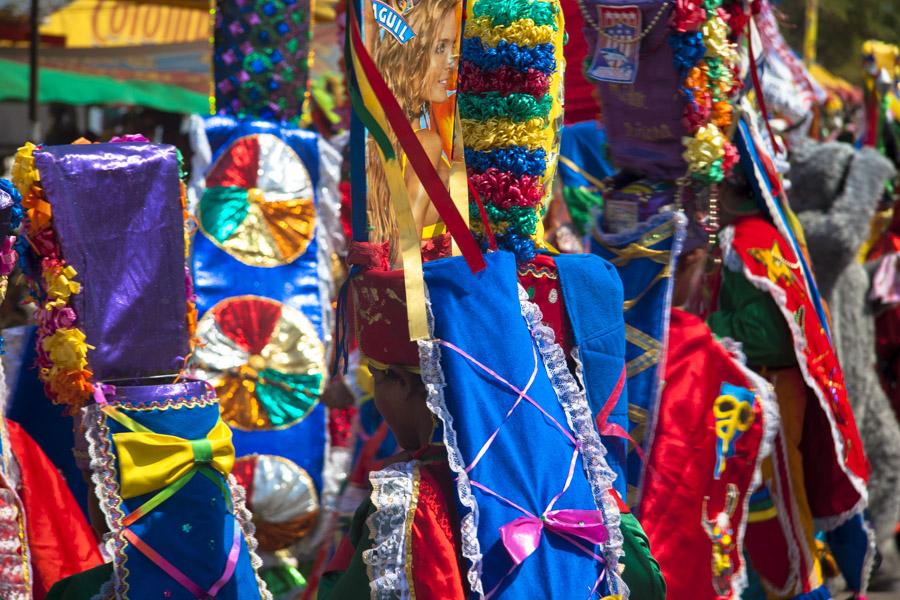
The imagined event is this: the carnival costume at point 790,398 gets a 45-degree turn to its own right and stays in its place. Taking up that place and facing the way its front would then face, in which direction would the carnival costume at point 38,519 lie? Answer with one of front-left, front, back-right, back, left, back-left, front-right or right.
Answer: left

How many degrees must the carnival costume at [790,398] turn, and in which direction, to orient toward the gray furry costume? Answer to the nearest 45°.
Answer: approximately 90° to its right
